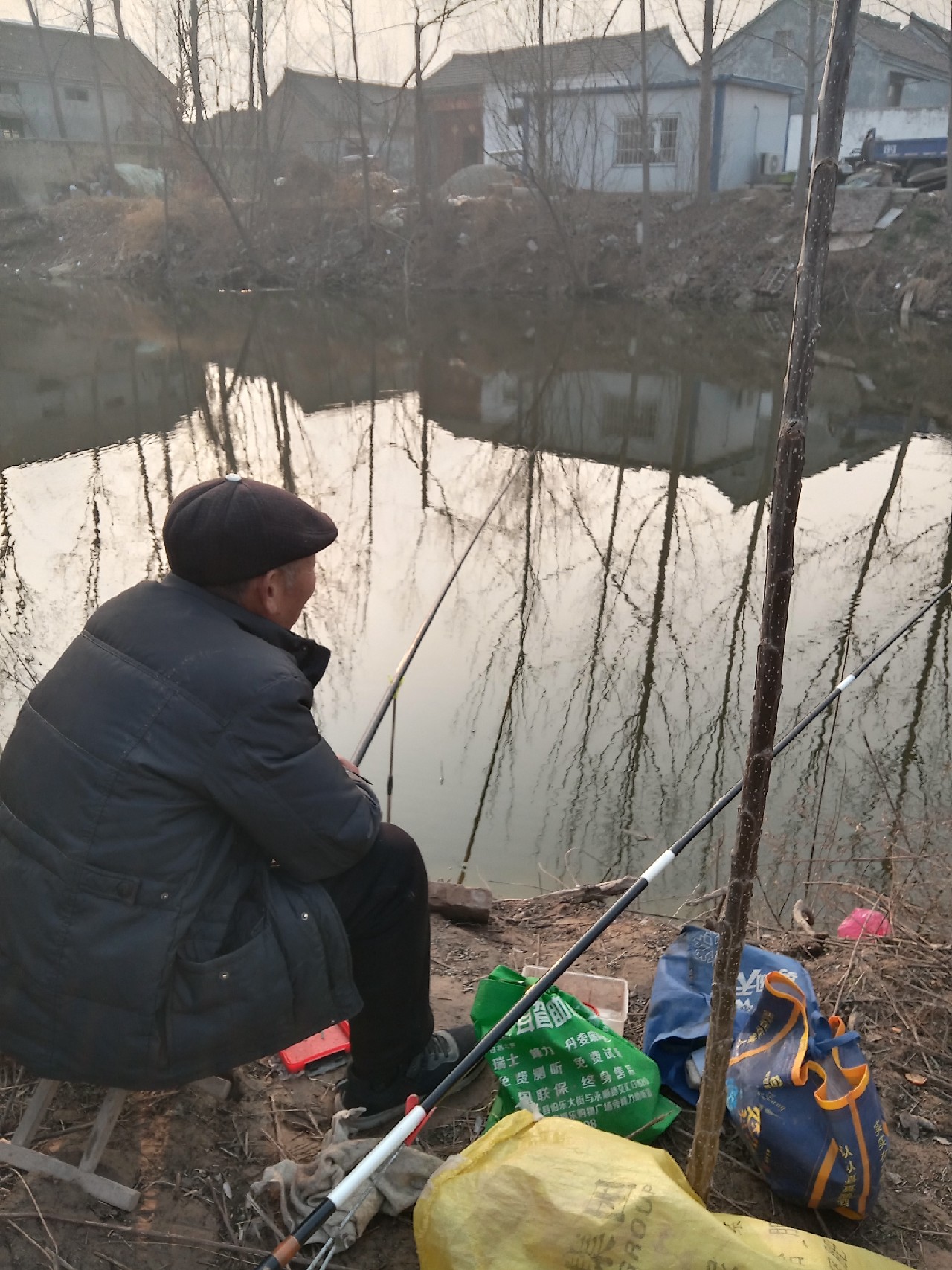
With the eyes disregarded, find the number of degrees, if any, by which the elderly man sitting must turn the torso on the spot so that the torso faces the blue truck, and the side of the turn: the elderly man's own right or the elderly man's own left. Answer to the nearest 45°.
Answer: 0° — they already face it

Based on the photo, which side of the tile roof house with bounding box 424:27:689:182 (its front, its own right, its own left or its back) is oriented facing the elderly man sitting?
front

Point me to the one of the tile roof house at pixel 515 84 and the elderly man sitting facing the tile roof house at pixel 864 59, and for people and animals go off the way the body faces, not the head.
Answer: the elderly man sitting

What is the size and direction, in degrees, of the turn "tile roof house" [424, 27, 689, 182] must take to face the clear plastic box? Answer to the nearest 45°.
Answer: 0° — it already faces it

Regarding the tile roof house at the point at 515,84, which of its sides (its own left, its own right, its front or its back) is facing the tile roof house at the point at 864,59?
left

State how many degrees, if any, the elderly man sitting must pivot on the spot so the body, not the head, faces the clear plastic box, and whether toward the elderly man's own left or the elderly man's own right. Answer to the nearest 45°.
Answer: approximately 45° to the elderly man's own right

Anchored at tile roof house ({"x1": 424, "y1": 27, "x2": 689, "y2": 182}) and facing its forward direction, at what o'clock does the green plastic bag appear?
The green plastic bag is roughly at 12 o'clock from the tile roof house.

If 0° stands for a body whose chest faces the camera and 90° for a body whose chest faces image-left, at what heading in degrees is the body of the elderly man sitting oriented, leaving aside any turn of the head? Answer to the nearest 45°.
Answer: approximately 225°

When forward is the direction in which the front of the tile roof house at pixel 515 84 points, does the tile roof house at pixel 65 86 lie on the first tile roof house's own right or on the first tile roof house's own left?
on the first tile roof house's own right

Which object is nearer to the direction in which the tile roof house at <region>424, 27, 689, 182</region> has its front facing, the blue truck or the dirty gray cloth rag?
the dirty gray cloth rag

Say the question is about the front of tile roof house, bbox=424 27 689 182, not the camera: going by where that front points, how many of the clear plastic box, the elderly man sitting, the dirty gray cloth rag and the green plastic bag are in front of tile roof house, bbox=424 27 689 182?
4

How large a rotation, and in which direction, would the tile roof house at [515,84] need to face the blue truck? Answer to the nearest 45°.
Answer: approximately 45° to its left

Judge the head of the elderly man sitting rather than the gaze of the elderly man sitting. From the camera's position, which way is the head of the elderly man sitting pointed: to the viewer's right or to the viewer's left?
to the viewer's right

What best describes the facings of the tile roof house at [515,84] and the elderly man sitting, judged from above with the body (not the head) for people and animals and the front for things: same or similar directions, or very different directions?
very different directions

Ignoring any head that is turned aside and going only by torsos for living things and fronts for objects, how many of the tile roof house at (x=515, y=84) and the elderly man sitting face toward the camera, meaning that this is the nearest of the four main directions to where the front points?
1
